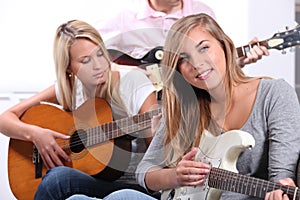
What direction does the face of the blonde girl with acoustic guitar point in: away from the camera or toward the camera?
toward the camera

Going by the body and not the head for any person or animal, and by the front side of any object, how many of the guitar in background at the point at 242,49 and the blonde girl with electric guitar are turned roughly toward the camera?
2

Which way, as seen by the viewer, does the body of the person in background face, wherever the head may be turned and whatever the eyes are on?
toward the camera

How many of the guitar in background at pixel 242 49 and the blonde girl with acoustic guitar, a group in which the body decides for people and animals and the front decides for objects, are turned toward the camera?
2

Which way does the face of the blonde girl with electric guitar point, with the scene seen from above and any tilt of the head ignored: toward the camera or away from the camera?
toward the camera

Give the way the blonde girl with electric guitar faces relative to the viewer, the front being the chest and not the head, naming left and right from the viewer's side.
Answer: facing the viewer

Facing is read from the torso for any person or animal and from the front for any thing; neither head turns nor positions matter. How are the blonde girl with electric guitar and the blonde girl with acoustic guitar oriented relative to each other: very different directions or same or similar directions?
same or similar directions

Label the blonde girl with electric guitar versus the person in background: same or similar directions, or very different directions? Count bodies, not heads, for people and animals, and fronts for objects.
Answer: same or similar directions

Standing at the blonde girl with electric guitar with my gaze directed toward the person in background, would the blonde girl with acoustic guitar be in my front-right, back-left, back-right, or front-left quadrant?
front-left
